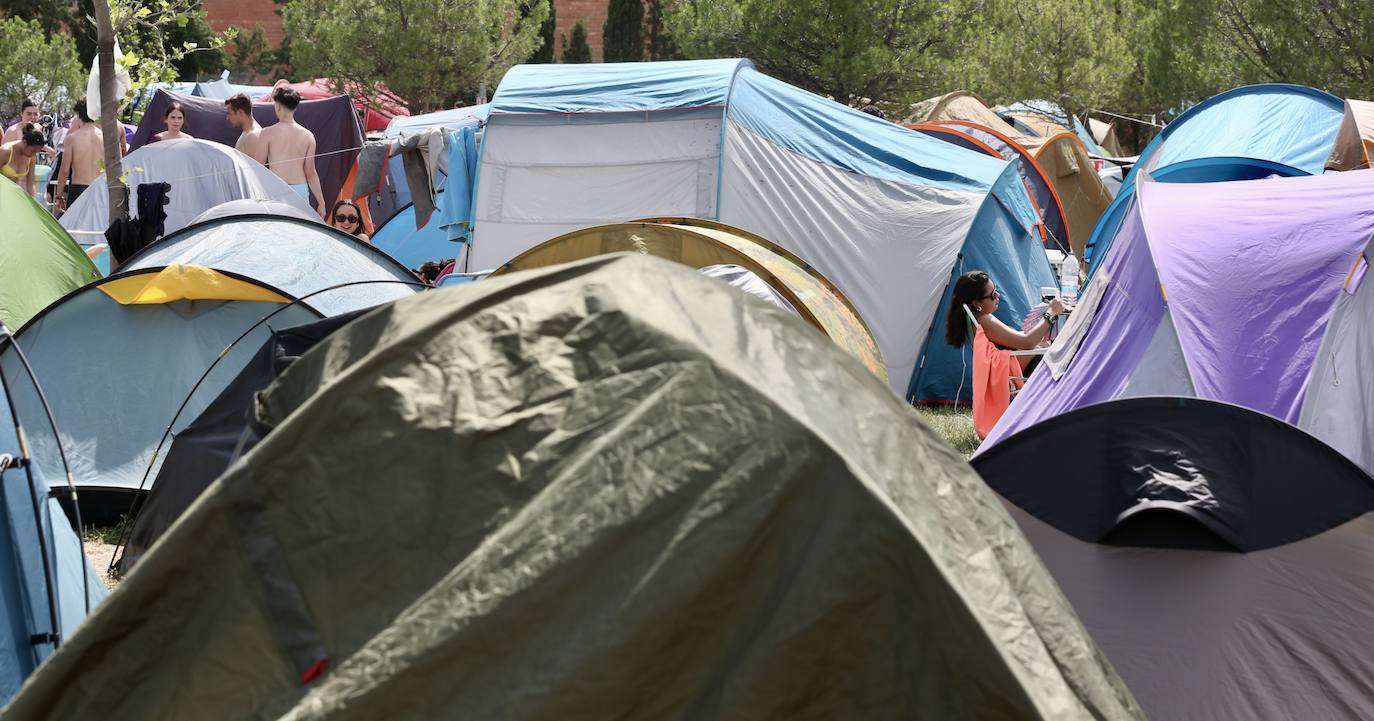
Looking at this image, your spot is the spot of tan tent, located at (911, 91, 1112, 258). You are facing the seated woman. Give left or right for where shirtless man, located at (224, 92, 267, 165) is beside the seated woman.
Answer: right

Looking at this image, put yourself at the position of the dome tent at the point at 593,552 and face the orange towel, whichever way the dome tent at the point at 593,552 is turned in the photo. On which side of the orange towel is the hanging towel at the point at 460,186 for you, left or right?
left

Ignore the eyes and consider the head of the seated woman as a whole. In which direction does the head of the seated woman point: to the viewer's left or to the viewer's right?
to the viewer's right

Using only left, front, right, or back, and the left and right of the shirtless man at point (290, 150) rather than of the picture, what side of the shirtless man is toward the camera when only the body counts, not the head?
back

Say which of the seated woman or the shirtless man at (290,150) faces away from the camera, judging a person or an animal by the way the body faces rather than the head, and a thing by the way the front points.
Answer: the shirtless man

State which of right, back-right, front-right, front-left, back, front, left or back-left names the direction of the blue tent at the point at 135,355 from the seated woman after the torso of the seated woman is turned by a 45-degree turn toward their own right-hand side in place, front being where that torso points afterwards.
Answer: right

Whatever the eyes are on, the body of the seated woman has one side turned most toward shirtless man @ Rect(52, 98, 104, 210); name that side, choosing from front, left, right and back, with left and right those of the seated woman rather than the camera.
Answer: back

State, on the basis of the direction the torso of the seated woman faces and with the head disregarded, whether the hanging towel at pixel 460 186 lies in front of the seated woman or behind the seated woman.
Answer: behind

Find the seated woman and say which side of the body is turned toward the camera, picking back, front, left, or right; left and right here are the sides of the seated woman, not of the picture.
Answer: right

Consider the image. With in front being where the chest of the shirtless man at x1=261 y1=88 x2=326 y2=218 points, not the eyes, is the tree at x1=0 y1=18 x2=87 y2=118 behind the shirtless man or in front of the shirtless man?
in front

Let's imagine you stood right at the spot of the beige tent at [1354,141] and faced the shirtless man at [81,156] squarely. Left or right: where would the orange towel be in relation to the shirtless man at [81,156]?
left
